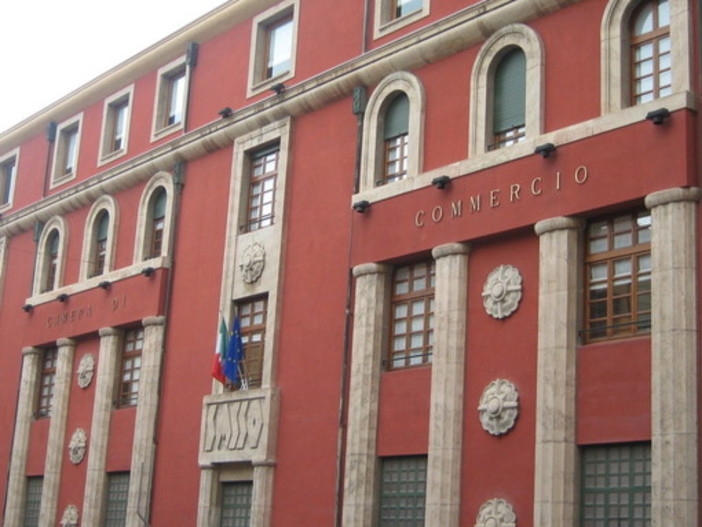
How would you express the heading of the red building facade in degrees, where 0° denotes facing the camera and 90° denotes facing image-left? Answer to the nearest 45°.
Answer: approximately 45°
